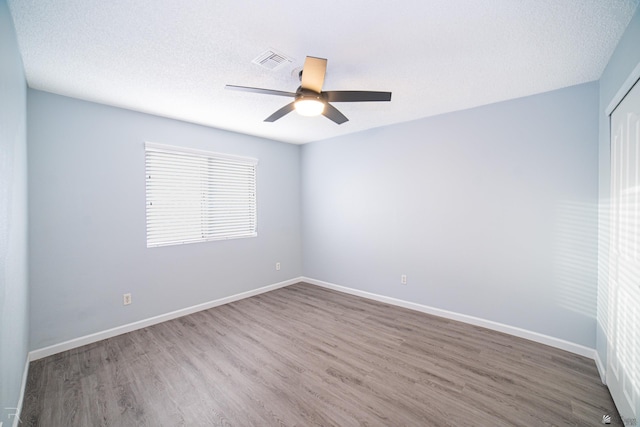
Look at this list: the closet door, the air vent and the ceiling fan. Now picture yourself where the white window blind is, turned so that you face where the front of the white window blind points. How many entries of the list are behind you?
0

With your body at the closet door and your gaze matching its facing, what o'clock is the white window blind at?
The white window blind is roughly at 11 o'clock from the closet door.

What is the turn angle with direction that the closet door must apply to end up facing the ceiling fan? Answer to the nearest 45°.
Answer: approximately 45° to its left

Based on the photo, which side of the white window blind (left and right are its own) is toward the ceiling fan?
front

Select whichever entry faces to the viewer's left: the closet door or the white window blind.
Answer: the closet door

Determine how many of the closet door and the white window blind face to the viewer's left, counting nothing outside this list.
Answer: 1

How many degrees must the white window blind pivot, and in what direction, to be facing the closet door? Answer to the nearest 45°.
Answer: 0° — it already faces it

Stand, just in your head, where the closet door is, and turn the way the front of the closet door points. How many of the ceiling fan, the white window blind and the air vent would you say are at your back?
0

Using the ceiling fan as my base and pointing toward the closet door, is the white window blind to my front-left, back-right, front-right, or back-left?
back-left

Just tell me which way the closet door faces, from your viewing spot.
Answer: facing to the left of the viewer

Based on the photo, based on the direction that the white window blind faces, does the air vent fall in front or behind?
in front

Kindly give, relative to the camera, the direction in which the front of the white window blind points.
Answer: facing the viewer and to the right of the viewer

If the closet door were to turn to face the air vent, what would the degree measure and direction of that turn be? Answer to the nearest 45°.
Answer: approximately 45° to its left
